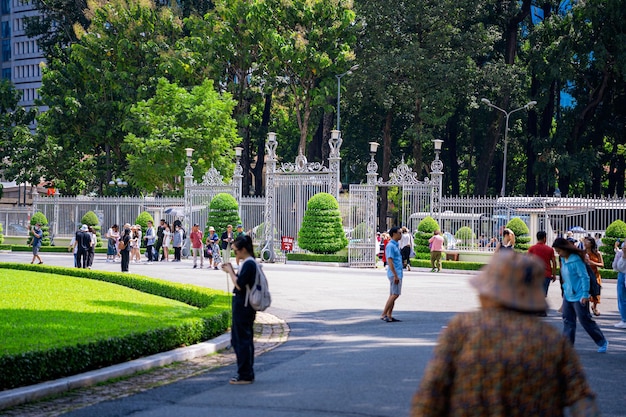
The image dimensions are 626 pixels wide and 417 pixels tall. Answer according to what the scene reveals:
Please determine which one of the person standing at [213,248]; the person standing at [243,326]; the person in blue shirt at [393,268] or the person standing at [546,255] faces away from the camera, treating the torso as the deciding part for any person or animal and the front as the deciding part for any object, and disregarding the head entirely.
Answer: the person standing at [546,255]

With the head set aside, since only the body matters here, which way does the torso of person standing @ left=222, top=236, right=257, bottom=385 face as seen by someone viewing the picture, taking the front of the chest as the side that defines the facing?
to the viewer's left

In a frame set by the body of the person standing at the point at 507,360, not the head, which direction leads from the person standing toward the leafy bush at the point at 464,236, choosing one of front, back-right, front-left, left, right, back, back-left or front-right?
front

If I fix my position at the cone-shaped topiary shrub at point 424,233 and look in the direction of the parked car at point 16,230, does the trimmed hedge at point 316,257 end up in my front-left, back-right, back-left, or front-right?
front-left

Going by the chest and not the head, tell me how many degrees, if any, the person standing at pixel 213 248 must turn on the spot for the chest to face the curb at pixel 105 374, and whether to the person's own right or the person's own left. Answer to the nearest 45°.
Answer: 0° — they already face it

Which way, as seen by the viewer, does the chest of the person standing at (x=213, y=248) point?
toward the camera

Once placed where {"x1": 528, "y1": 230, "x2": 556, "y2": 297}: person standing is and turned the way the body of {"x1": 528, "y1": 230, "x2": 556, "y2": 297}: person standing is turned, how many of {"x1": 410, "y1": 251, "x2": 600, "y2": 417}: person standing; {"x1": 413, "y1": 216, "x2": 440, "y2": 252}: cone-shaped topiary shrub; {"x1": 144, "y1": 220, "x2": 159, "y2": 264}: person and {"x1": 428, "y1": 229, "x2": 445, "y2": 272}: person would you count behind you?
1

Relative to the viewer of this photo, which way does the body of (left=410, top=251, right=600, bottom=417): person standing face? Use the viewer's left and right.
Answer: facing away from the viewer

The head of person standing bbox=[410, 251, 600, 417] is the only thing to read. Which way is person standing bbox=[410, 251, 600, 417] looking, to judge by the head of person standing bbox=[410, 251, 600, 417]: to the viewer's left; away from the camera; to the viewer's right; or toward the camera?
away from the camera

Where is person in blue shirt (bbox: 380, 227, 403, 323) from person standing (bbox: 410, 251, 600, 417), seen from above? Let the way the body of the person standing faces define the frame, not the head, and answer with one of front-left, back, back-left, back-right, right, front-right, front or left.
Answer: front

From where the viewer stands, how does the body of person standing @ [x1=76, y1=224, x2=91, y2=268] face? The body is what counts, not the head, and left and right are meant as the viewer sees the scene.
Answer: facing away from the viewer

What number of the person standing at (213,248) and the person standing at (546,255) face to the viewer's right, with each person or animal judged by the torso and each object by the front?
0

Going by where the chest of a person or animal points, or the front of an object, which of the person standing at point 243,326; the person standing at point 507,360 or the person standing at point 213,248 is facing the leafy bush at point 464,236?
the person standing at point 507,360

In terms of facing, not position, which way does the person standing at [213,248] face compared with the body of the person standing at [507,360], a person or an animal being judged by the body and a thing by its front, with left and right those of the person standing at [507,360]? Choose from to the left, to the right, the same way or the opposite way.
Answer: the opposite way
